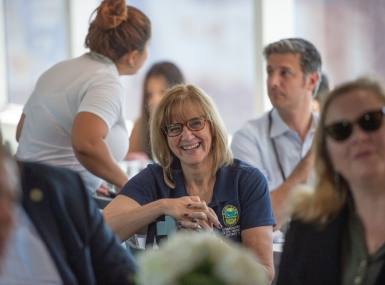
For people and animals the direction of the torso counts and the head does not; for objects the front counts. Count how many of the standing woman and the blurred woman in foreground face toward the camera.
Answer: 1

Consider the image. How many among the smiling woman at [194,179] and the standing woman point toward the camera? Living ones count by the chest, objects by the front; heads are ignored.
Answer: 1

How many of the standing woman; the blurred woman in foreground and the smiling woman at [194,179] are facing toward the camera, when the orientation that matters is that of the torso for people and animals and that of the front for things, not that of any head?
2

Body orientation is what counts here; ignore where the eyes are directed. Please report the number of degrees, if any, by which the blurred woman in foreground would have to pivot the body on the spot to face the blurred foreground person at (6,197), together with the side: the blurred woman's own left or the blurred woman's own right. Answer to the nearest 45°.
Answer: approximately 45° to the blurred woman's own right

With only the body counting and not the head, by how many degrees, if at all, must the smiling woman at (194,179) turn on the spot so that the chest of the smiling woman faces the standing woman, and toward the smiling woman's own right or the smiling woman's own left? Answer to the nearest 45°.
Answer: approximately 135° to the smiling woman's own right

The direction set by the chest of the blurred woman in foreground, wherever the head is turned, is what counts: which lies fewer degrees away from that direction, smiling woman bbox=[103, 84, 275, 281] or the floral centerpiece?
the floral centerpiece

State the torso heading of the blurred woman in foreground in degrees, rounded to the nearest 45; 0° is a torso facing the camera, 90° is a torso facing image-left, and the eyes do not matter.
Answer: approximately 0°

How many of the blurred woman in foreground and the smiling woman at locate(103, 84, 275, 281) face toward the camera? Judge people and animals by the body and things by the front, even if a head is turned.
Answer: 2
